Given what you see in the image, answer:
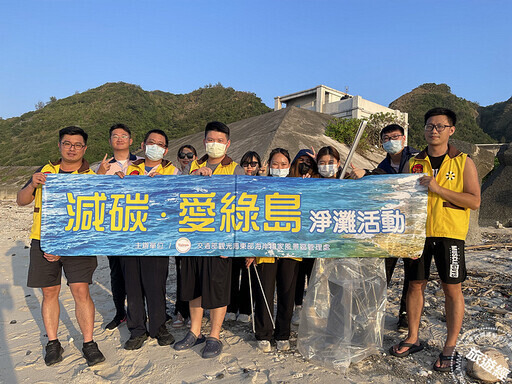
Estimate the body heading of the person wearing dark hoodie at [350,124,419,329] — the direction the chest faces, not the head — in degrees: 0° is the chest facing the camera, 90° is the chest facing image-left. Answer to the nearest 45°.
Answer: approximately 0°

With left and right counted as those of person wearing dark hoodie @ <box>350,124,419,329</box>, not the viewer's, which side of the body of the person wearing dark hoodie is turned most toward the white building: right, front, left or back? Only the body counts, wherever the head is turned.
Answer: back
